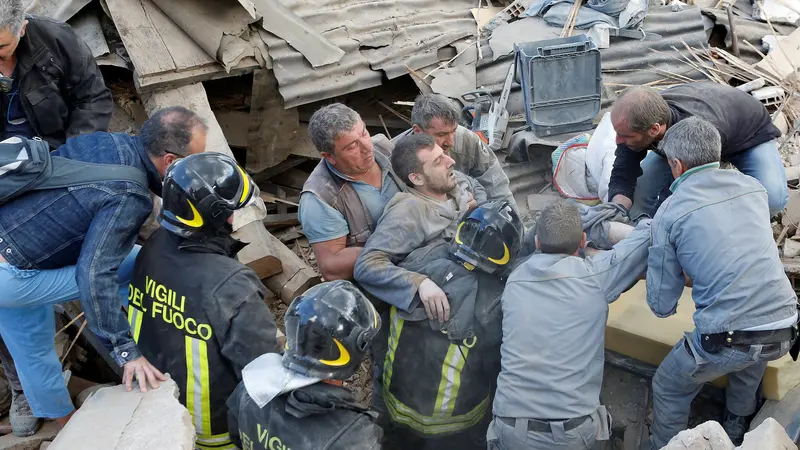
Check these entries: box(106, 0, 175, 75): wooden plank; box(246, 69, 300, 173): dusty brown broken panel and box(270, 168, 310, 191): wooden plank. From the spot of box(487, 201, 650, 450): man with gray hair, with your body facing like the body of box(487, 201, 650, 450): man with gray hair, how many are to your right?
0

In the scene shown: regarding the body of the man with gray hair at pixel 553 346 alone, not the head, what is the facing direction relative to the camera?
away from the camera

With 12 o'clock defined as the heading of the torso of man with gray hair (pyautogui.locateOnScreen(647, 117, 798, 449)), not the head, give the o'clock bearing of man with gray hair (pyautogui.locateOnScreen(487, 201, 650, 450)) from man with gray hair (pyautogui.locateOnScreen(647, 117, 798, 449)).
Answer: man with gray hair (pyautogui.locateOnScreen(487, 201, 650, 450)) is roughly at 9 o'clock from man with gray hair (pyautogui.locateOnScreen(647, 117, 798, 449)).

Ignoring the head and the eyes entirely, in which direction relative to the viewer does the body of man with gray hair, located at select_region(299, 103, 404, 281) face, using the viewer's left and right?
facing the viewer and to the right of the viewer

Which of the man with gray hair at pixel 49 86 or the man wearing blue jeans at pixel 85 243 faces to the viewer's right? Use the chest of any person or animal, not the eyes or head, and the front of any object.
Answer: the man wearing blue jeans

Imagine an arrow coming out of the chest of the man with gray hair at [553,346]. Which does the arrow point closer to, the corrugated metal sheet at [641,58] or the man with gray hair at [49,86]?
the corrugated metal sheet

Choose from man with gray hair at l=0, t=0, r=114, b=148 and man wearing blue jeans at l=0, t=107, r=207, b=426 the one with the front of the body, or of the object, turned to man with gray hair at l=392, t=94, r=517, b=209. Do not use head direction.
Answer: the man wearing blue jeans

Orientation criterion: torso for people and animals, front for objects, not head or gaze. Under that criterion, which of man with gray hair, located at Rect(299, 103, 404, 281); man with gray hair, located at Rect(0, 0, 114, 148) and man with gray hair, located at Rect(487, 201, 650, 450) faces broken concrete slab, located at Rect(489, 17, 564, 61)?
man with gray hair, located at Rect(487, 201, 650, 450)

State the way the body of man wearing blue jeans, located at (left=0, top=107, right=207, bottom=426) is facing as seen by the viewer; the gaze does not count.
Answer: to the viewer's right

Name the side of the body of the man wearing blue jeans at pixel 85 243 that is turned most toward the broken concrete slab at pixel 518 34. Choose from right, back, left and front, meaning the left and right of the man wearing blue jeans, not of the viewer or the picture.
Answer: front

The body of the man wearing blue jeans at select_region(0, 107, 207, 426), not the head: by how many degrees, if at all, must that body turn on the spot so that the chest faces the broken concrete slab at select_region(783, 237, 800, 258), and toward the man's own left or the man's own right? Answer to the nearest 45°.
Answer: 0° — they already face it

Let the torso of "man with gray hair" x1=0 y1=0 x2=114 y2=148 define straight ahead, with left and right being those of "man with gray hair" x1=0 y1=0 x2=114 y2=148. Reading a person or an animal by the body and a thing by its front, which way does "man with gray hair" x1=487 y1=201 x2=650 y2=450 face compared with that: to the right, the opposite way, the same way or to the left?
the opposite way

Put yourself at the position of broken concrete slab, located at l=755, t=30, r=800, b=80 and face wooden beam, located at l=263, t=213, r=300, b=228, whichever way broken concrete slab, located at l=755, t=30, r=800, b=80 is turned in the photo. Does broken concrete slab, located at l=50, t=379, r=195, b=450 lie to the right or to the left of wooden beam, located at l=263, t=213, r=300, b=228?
left

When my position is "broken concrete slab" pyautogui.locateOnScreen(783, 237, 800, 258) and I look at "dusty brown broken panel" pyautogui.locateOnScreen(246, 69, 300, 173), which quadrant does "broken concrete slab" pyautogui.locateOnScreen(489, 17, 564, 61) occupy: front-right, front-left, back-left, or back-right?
front-right

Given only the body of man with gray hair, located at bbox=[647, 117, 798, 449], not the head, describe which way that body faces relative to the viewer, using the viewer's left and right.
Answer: facing away from the viewer and to the left of the viewer

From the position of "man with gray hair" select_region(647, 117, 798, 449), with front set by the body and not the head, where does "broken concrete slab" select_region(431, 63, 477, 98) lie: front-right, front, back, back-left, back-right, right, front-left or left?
front

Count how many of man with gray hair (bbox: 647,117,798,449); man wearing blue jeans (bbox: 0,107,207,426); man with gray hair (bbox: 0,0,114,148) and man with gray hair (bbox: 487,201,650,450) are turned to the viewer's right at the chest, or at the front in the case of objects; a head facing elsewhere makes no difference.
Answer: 1

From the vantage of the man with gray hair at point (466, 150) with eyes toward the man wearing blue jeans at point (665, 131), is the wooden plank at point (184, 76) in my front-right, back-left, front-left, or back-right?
back-left

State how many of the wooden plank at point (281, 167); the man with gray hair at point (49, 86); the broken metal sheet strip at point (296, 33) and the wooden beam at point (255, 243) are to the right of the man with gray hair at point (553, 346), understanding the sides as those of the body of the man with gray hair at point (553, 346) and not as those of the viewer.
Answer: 0
